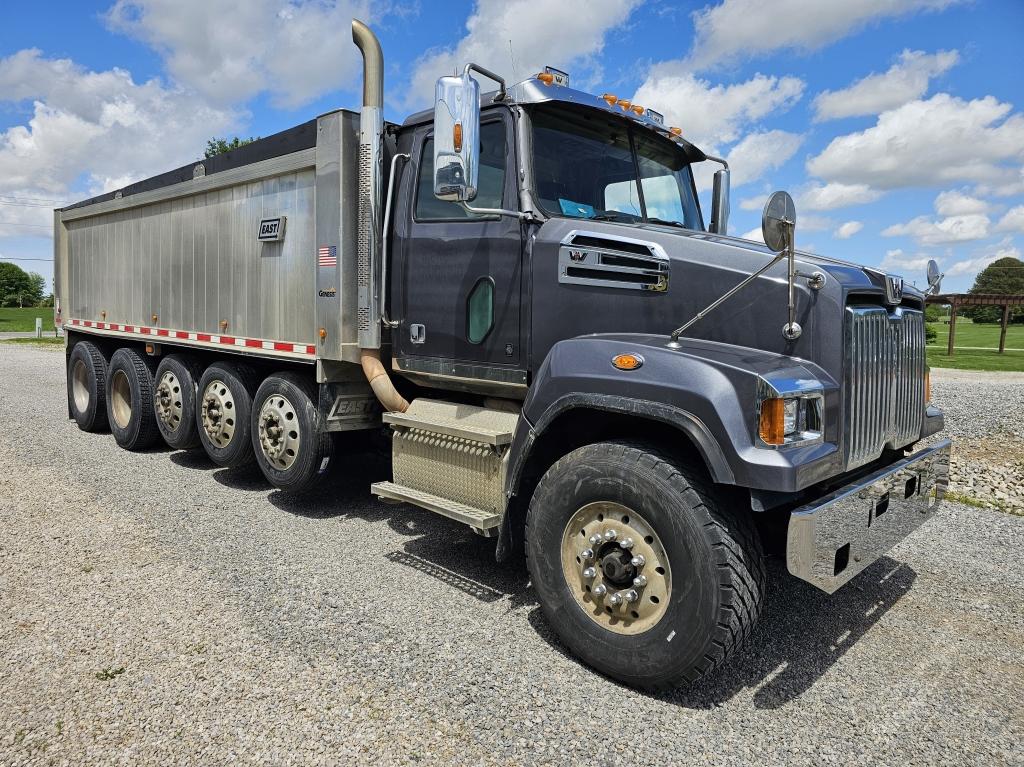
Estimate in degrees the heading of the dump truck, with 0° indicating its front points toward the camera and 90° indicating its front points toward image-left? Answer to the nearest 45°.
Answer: approximately 315°
